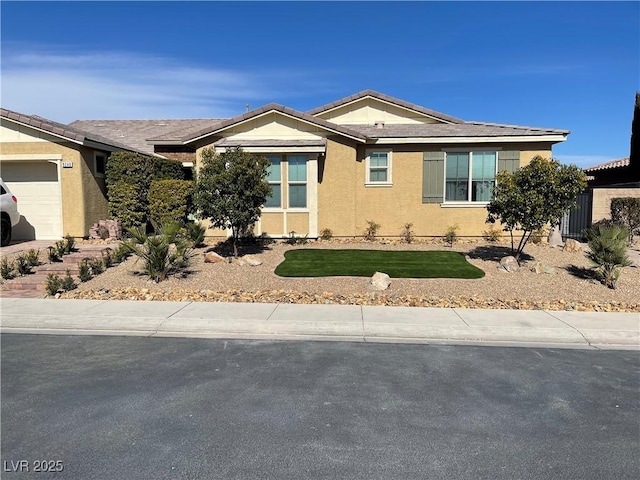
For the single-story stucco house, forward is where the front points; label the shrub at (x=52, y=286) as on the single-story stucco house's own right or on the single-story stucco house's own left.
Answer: on the single-story stucco house's own right

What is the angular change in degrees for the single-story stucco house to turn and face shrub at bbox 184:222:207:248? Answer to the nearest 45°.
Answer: approximately 90° to its right

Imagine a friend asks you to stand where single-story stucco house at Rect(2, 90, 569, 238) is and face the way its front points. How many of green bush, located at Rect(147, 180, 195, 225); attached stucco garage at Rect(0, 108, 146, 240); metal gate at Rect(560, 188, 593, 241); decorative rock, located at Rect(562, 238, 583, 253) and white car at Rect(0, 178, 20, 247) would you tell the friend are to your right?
3

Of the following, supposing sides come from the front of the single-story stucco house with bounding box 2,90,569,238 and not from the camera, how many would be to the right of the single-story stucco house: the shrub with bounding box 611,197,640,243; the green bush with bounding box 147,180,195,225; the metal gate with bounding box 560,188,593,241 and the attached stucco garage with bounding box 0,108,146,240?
2

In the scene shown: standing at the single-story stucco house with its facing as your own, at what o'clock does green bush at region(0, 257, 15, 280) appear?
The green bush is roughly at 2 o'clock from the single-story stucco house.

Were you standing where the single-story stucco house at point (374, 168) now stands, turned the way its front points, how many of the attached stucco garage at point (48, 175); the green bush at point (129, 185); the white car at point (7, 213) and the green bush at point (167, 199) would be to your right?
4

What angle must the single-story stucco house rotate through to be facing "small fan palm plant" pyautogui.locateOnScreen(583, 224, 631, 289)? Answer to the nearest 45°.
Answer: approximately 45° to its left

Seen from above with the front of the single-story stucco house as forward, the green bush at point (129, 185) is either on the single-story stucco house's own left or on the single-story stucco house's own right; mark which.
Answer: on the single-story stucco house's own right

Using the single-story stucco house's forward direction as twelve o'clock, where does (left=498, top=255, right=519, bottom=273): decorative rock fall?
The decorative rock is roughly at 11 o'clock from the single-story stucco house.

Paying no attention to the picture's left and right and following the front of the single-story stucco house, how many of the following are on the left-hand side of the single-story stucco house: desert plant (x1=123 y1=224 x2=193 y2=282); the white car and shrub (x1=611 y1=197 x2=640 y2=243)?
1

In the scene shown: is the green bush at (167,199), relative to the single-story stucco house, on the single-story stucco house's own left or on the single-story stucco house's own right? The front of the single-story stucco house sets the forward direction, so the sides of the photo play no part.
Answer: on the single-story stucco house's own right

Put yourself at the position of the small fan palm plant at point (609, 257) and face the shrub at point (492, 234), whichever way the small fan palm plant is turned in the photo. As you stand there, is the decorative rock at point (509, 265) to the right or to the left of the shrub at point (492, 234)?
left

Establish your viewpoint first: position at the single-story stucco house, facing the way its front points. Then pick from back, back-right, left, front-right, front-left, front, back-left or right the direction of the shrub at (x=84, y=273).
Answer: front-right

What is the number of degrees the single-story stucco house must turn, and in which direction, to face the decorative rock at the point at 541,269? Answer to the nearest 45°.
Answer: approximately 45° to its left

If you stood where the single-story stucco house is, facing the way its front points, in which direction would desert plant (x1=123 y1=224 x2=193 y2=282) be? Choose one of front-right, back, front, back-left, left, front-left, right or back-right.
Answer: front-right

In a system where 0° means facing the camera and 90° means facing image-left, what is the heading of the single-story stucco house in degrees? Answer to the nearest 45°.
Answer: approximately 0°
